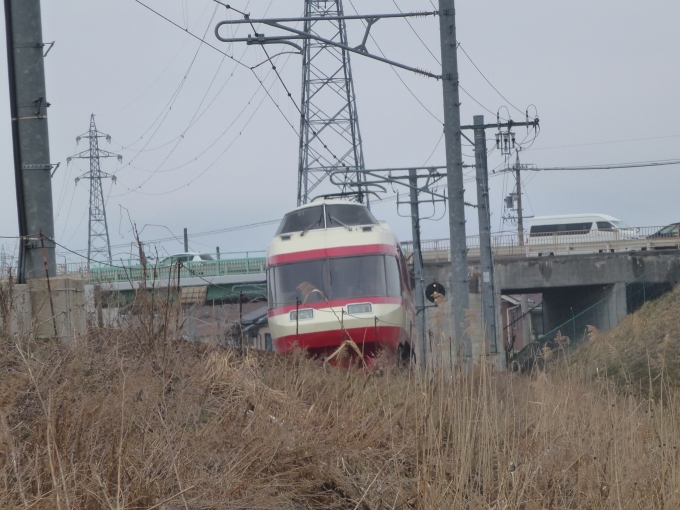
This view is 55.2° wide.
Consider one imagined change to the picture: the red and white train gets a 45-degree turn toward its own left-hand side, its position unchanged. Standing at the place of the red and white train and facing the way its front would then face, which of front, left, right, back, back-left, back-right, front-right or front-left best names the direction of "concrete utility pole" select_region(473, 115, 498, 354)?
left

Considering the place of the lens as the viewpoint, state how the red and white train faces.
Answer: facing the viewer

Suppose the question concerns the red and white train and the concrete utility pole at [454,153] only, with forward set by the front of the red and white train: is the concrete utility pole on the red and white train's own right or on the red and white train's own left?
on the red and white train's own left
